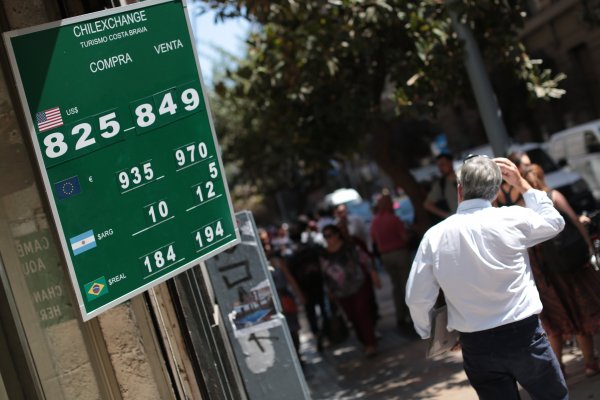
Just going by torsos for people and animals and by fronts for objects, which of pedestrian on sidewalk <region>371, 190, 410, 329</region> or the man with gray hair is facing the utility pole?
the man with gray hair

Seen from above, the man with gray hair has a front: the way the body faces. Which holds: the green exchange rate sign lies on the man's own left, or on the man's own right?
on the man's own left

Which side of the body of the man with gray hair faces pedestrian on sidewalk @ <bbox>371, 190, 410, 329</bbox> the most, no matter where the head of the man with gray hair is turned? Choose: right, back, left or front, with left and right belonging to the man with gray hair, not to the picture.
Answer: front

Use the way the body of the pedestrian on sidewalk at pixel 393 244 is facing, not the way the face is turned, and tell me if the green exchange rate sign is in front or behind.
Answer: behind

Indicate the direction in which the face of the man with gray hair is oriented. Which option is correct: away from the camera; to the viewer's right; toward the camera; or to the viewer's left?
away from the camera

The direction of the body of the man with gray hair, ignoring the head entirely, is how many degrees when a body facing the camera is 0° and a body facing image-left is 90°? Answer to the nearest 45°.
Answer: approximately 180°

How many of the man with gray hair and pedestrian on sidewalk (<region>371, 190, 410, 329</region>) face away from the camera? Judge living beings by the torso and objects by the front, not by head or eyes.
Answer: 2

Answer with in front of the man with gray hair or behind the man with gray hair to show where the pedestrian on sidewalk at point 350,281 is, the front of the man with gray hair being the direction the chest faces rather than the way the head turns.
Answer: in front

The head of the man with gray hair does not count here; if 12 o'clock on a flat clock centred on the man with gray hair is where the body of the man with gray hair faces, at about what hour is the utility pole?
The utility pole is roughly at 12 o'clock from the man with gray hair.

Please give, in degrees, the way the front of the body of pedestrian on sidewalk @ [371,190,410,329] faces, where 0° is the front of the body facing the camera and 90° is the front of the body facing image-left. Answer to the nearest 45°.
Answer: approximately 180°
